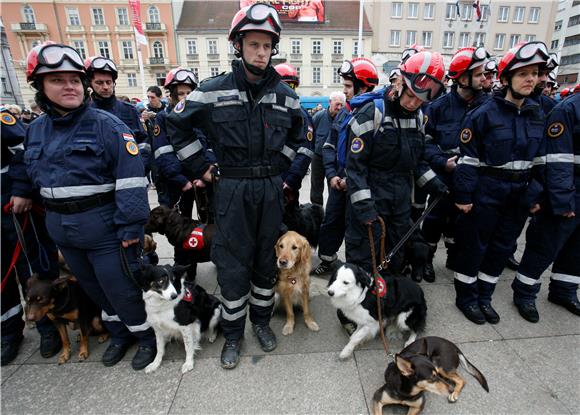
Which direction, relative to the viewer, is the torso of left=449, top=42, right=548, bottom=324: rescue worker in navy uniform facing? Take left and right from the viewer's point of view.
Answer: facing the viewer and to the right of the viewer

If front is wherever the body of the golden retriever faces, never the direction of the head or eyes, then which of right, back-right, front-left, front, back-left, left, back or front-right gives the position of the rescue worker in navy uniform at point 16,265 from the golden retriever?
right

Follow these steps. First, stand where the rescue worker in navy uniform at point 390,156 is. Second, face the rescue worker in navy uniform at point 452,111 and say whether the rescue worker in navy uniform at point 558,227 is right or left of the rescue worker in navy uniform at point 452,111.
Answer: right

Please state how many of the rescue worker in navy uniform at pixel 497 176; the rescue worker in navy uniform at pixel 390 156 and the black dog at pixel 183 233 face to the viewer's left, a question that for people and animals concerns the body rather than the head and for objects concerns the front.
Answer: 1

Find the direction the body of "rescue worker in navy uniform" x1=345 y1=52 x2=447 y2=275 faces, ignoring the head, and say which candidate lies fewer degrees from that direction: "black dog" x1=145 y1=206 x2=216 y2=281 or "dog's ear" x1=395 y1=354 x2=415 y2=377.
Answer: the dog's ear

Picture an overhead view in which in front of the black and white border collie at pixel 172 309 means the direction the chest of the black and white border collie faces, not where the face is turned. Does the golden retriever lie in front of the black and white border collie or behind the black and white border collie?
behind

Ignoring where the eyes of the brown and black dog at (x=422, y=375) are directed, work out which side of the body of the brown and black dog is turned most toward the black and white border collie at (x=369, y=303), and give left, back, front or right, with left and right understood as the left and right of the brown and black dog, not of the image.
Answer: right

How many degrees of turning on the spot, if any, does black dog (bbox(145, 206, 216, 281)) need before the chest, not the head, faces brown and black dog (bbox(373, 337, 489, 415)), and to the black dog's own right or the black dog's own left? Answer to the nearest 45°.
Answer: approximately 135° to the black dog's own left

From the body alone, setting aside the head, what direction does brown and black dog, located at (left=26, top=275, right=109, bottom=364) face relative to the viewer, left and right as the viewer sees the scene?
facing the viewer and to the left of the viewer

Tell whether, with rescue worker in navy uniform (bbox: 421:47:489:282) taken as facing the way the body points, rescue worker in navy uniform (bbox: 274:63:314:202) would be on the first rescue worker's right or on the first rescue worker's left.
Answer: on the first rescue worker's right

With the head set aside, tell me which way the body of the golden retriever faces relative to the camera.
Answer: toward the camera

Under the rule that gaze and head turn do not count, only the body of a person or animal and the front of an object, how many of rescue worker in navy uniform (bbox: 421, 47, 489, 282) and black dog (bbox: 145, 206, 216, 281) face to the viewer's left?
1

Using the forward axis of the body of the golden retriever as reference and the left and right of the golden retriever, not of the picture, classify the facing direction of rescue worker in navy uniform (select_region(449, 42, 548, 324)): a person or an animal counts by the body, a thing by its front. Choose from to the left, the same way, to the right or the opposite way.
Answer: the same way

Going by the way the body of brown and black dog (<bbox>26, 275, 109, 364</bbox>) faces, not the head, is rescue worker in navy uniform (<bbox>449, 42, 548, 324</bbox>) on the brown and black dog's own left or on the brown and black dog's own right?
on the brown and black dog's own left

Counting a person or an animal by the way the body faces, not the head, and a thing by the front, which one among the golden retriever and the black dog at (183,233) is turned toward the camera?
the golden retriever

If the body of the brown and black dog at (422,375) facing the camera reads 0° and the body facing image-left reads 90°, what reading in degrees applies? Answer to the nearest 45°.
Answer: approximately 45°

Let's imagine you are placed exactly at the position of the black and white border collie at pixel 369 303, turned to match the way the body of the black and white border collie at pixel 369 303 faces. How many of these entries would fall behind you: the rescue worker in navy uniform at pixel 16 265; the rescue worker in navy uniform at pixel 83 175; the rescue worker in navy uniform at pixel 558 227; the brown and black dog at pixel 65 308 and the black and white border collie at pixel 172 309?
1

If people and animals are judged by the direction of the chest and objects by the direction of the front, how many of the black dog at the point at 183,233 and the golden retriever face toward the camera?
1

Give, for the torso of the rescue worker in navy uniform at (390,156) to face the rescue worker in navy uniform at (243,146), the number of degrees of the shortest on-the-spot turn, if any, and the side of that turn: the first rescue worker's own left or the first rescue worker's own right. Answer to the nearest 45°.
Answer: approximately 90° to the first rescue worker's own right
